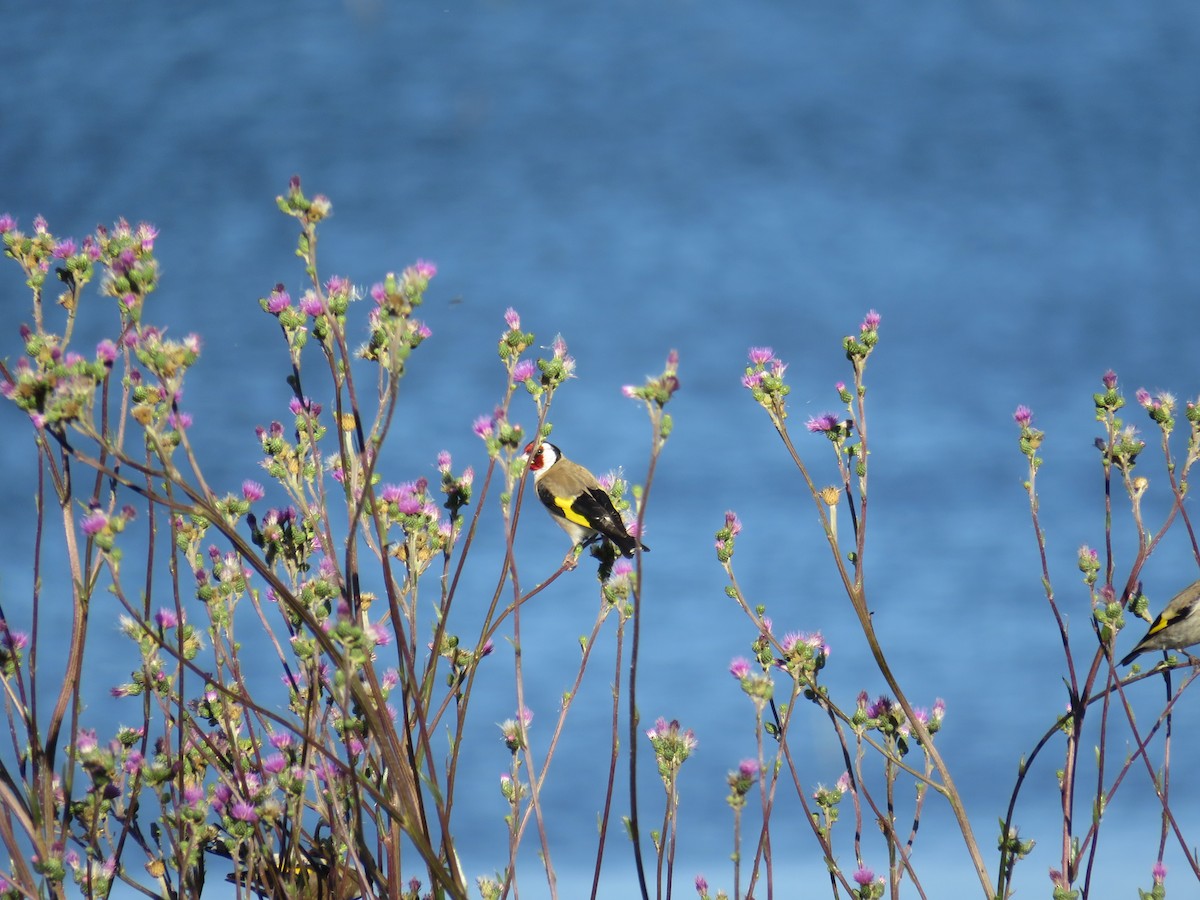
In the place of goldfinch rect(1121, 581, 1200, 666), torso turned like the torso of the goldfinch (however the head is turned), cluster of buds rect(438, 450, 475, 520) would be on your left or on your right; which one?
on your right

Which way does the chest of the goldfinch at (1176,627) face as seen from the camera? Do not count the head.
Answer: to the viewer's right

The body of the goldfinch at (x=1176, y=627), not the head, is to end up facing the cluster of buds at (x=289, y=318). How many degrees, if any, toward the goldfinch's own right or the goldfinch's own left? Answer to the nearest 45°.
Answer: approximately 135° to the goldfinch's own right

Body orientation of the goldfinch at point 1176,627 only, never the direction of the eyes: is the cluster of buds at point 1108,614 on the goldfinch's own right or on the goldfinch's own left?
on the goldfinch's own right

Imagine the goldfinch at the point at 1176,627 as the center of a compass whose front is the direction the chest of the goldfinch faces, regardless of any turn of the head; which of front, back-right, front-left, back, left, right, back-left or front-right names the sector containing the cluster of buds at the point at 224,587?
back-right

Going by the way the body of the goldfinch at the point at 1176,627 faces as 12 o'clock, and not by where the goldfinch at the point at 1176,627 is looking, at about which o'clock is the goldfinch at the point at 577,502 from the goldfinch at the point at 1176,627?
the goldfinch at the point at 577,502 is roughly at 5 o'clock from the goldfinch at the point at 1176,627.
